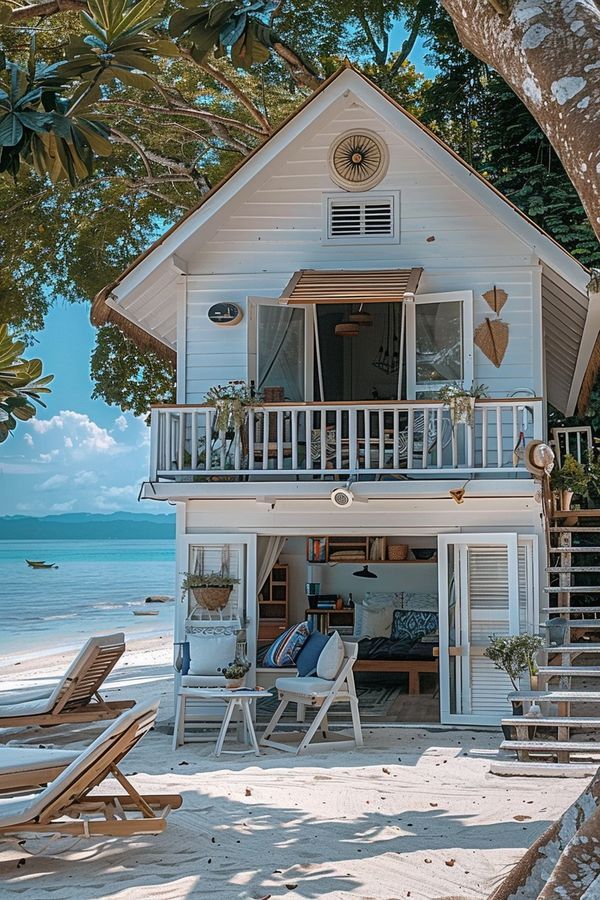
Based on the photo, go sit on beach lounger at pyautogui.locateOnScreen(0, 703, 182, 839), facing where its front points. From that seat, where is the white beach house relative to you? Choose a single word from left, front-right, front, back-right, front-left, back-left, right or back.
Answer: back-right

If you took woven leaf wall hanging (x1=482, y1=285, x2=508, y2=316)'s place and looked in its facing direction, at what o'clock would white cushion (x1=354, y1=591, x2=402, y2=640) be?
The white cushion is roughly at 5 o'clock from the woven leaf wall hanging.

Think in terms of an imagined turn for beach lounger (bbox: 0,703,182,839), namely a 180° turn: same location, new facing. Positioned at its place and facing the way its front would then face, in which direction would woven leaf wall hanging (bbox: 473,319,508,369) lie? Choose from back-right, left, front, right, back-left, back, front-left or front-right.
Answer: front-left

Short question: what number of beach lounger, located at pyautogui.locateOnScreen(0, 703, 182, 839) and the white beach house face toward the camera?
1

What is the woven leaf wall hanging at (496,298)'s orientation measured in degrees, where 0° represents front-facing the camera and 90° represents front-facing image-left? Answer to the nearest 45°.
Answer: approximately 0°

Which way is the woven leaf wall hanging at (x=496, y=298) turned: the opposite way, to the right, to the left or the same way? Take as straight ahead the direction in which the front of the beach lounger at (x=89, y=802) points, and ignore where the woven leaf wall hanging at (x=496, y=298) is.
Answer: to the left

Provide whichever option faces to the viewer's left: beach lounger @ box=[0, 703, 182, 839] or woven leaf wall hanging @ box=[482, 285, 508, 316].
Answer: the beach lounger

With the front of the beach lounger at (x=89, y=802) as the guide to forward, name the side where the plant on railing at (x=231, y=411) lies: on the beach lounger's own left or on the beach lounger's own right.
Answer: on the beach lounger's own right

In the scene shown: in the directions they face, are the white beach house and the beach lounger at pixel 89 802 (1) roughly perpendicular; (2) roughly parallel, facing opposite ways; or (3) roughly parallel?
roughly perpendicular

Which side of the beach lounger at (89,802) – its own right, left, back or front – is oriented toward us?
left

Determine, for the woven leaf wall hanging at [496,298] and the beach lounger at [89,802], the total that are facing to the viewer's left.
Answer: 1
